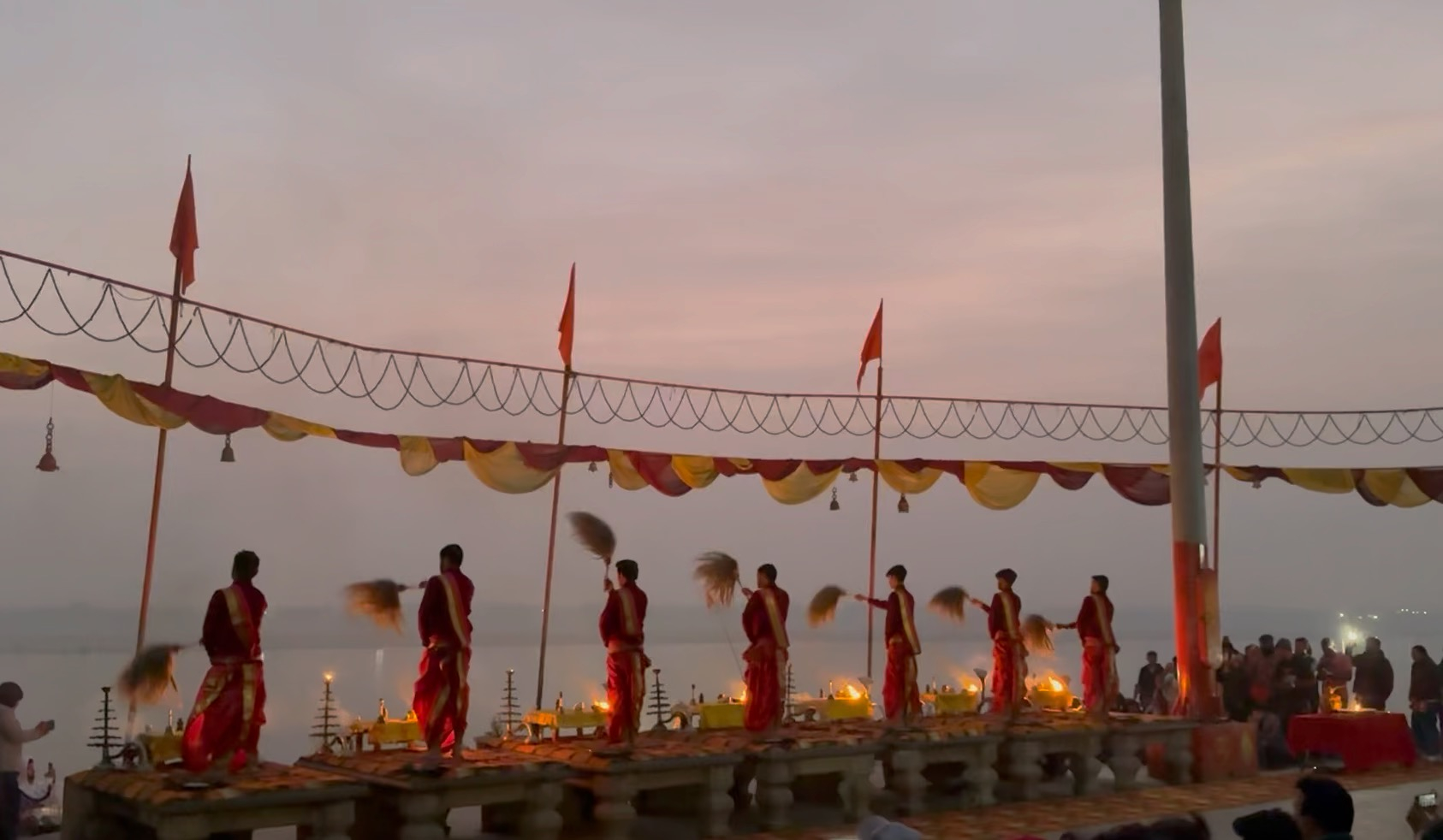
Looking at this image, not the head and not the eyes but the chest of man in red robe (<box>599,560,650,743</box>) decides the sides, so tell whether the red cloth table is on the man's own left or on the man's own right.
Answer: on the man's own right

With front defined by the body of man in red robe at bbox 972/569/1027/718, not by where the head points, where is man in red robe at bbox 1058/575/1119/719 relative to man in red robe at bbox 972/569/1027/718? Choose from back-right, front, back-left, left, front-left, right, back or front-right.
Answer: right

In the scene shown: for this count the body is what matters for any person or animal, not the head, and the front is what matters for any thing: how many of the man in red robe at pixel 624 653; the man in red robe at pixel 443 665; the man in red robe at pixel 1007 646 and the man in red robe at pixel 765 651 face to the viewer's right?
0

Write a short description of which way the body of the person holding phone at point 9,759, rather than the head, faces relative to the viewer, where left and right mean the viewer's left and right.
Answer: facing to the right of the viewer

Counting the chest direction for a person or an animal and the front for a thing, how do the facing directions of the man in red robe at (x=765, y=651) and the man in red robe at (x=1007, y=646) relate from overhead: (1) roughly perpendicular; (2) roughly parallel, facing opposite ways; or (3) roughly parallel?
roughly parallel

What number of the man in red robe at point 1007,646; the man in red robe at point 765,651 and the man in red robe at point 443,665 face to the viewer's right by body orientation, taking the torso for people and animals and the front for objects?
0

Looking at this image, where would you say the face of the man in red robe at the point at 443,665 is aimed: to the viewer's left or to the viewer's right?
to the viewer's left

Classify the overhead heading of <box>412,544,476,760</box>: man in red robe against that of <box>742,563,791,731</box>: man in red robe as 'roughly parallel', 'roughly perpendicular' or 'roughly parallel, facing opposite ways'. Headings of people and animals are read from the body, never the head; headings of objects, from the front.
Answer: roughly parallel

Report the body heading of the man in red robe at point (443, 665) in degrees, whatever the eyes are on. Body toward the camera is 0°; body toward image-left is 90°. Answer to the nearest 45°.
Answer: approximately 135°

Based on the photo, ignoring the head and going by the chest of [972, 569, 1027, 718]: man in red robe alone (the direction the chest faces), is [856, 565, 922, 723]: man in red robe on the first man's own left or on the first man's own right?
on the first man's own left

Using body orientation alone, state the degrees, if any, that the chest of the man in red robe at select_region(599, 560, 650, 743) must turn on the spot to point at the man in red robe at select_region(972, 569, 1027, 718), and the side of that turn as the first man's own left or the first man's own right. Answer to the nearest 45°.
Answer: approximately 90° to the first man's own right

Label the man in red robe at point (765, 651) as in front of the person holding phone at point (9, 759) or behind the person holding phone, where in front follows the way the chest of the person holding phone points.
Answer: in front

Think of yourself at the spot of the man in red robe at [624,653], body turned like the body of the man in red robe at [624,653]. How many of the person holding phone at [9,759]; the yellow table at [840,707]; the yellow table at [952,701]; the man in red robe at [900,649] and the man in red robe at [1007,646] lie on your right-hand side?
4

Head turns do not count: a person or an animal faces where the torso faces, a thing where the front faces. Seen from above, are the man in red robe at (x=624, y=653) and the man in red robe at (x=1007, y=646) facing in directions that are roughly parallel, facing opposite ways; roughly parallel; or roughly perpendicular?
roughly parallel

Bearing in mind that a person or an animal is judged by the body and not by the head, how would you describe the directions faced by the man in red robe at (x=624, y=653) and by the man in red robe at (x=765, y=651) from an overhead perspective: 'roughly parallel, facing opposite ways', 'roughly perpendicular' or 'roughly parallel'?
roughly parallel

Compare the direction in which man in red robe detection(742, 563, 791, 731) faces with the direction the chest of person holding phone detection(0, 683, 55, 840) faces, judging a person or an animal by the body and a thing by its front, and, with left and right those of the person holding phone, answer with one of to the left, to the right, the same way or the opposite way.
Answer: to the left

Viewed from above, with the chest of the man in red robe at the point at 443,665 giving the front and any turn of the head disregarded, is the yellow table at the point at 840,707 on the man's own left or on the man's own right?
on the man's own right

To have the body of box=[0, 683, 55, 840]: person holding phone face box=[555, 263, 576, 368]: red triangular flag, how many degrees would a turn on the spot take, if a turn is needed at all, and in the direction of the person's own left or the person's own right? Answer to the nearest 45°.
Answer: approximately 45° to the person's own left

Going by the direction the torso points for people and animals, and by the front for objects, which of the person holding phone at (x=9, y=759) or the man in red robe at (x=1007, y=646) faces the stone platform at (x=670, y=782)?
the person holding phone
